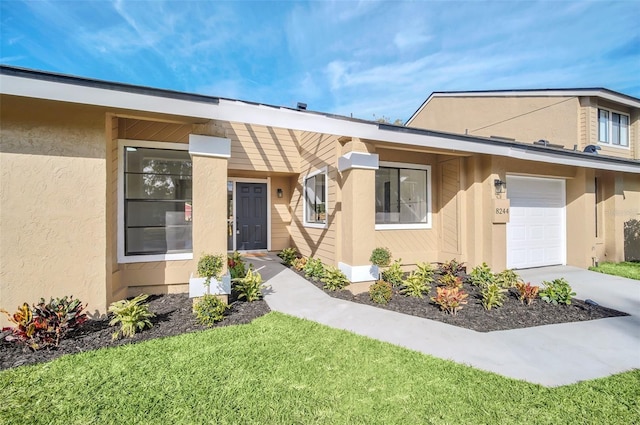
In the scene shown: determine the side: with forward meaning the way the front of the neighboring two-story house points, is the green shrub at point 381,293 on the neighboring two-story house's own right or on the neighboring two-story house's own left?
on the neighboring two-story house's own right

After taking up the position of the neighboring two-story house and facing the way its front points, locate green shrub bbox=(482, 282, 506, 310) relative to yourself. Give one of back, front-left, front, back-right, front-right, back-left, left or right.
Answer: front-right

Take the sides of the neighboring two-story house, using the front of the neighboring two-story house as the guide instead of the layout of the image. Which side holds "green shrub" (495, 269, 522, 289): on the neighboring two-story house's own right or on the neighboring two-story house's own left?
on the neighboring two-story house's own right

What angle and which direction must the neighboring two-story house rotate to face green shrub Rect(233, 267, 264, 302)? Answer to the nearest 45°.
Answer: approximately 90° to its right

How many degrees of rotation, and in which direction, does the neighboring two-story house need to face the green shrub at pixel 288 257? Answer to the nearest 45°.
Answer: approximately 90° to its right

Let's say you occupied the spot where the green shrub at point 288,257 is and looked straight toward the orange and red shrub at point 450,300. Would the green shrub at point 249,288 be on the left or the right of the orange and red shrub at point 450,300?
right

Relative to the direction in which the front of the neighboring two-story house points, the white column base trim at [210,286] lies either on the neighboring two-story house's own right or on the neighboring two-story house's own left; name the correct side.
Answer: on the neighboring two-story house's own right

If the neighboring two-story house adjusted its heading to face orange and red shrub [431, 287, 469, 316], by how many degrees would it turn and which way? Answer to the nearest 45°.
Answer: approximately 45° to its right

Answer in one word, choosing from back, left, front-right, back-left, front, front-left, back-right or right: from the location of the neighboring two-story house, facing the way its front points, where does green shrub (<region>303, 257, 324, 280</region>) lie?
right

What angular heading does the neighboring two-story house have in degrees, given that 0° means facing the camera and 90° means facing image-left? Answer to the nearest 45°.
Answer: approximately 315°
